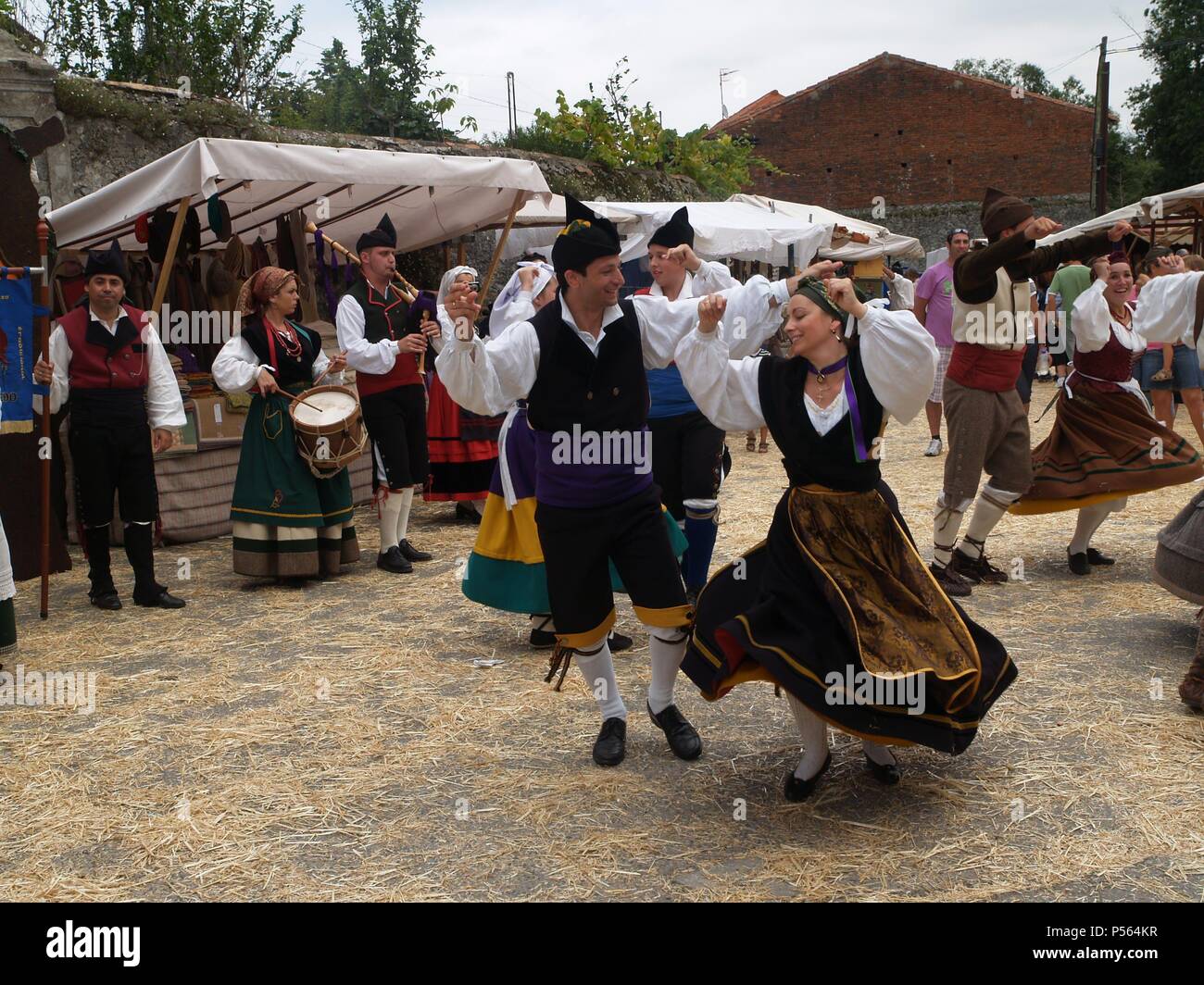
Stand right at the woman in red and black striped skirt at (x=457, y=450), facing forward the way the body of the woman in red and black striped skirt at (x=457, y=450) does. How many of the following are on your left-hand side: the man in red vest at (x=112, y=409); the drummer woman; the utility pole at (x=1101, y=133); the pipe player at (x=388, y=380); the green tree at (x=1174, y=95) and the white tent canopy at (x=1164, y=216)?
3

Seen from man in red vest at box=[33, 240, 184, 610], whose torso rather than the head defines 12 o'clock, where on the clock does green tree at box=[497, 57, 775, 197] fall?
The green tree is roughly at 7 o'clock from the man in red vest.

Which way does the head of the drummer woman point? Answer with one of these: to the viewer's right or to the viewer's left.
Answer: to the viewer's right
